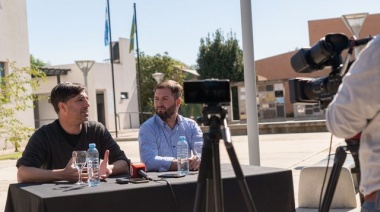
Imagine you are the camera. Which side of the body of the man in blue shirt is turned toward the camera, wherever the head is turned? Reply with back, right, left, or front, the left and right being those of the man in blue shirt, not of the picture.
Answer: front

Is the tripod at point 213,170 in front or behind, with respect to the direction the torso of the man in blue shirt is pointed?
in front

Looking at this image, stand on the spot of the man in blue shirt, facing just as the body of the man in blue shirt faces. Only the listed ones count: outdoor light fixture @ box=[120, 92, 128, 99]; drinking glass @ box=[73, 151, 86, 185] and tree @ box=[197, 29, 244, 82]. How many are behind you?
2

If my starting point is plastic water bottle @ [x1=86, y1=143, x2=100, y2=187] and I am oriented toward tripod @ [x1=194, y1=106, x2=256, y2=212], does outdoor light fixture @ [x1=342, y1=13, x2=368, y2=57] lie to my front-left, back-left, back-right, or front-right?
back-left

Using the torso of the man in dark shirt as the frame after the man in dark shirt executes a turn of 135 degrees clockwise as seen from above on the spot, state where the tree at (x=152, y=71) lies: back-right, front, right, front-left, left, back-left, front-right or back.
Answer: right

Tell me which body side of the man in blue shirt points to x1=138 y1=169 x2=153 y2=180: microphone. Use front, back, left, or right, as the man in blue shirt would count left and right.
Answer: front

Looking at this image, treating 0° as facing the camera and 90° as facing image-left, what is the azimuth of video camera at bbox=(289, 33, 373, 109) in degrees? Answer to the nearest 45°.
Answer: approximately 90°

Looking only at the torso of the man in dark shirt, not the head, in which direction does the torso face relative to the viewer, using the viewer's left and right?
facing the viewer and to the right of the viewer

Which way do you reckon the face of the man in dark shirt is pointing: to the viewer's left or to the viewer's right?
to the viewer's right

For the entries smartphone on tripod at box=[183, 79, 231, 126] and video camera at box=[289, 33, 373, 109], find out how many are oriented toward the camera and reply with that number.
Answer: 0
